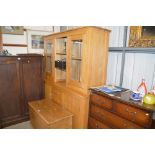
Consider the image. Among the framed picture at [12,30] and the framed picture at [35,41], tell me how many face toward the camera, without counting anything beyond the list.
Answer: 2

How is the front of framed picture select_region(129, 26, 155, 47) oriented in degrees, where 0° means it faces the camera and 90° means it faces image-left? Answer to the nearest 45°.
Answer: approximately 0°

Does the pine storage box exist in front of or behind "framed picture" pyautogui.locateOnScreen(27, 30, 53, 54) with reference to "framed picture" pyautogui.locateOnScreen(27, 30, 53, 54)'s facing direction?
in front

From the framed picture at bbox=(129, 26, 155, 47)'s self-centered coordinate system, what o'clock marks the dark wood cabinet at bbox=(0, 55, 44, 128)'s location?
The dark wood cabinet is roughly at 3 o'clock from the framed picture.

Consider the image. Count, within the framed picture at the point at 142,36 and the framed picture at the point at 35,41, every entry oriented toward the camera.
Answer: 2
